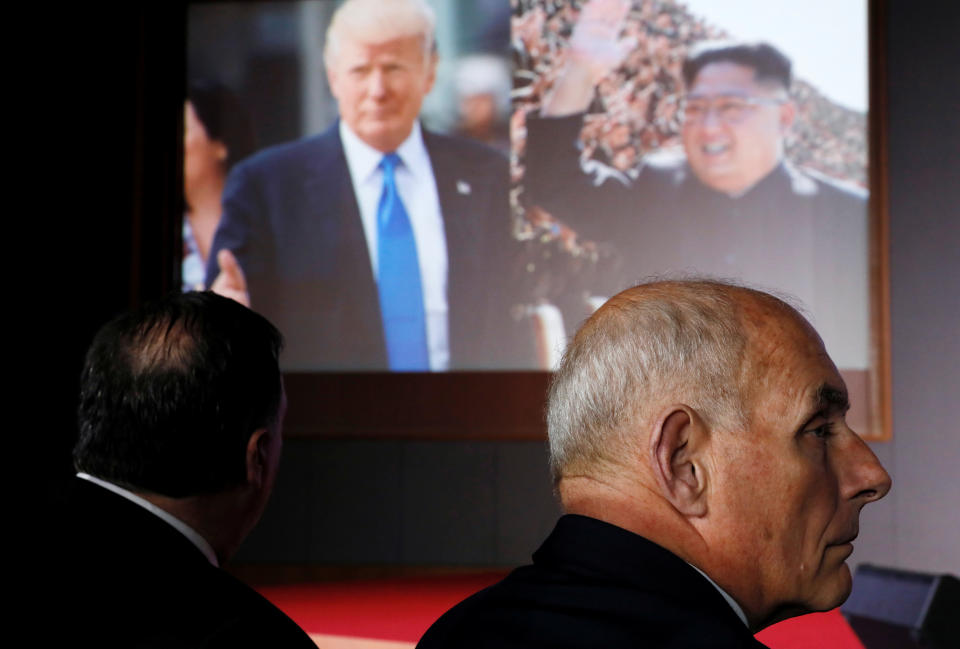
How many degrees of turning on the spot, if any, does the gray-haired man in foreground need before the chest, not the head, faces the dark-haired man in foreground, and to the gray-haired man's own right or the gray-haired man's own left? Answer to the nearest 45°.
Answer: approximately 135° to the gray-haired man's own left

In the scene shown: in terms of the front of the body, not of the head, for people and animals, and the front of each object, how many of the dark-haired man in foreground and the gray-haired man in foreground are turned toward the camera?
0

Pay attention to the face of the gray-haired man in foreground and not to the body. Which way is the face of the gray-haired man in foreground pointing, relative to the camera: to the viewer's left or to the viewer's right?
to the viewer's right

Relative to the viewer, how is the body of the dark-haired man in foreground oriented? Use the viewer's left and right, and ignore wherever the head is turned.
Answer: facing away from the viewer and to the right of the viewer

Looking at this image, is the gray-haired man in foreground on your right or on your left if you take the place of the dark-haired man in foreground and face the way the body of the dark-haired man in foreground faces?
on your right
